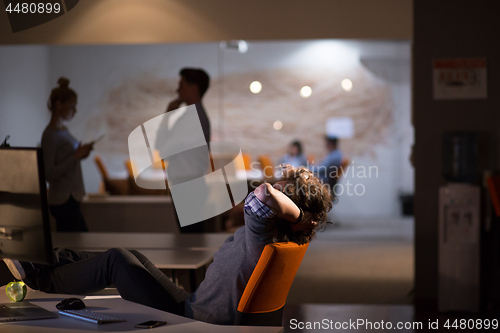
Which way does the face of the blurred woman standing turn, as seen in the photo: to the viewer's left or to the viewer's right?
to the viewer's right

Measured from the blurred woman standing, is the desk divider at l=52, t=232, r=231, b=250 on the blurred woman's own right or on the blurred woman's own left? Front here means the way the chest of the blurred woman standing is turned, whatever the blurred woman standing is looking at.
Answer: on the blurred woman's own right

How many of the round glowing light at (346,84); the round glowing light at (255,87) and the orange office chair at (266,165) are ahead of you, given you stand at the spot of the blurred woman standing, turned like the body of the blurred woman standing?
3

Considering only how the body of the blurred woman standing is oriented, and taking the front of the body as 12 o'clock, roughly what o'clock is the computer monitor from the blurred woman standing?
The computer monitor is roughly at 3 o'clock from the blurred woman standing.

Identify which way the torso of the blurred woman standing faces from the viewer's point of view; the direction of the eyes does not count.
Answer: to the viewer's right

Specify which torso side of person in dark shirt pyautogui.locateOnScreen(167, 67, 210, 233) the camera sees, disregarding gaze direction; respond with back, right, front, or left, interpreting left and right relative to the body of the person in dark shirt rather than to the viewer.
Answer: left

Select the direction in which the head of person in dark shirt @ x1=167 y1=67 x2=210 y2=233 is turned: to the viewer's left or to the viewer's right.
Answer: to the viewer's left

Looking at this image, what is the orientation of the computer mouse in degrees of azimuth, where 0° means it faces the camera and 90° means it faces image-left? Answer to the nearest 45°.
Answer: approximately 90°

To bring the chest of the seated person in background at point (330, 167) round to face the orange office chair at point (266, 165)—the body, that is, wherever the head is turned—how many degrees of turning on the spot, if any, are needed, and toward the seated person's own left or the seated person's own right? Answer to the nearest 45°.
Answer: approximately 45° to the seated person's own right
